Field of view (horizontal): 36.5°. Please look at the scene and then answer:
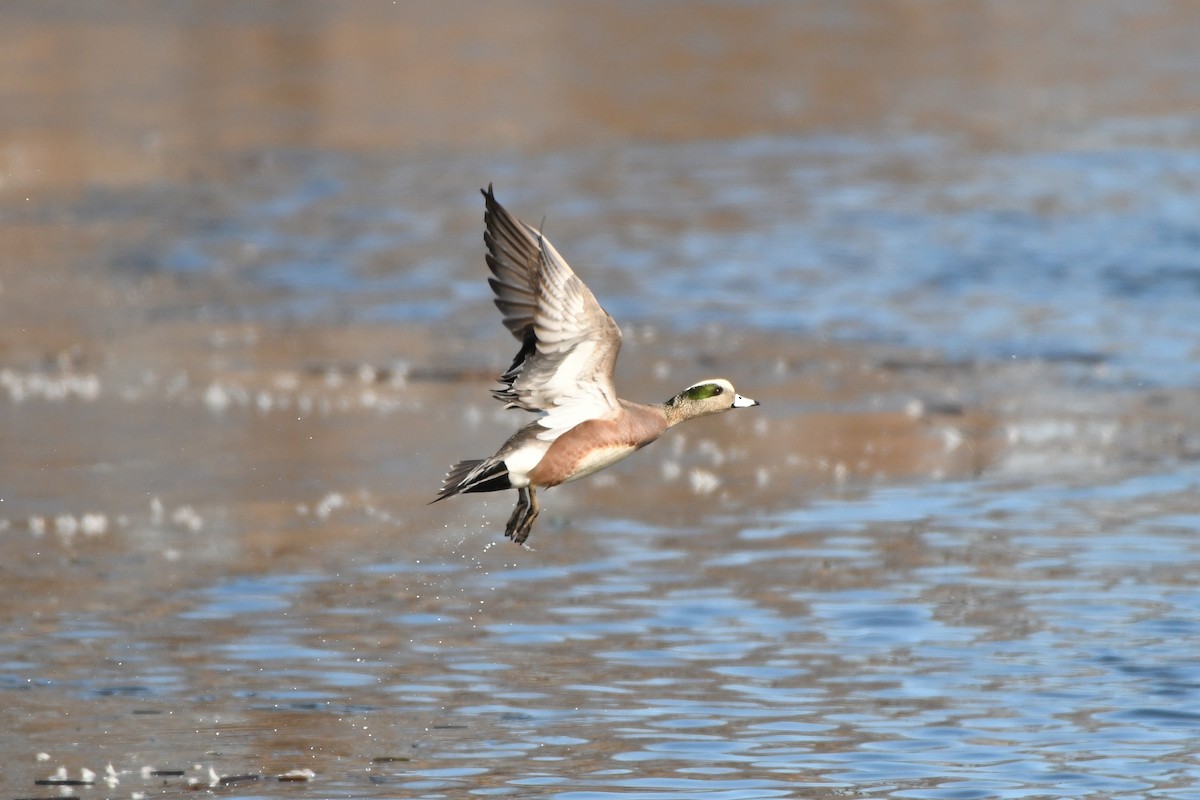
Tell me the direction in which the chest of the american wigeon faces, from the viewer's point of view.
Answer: to the viewer's right
